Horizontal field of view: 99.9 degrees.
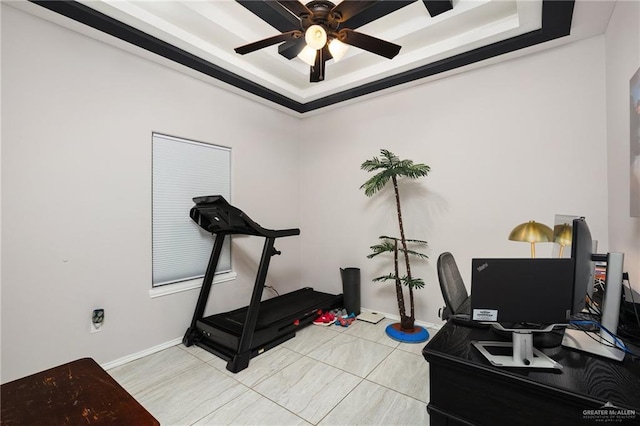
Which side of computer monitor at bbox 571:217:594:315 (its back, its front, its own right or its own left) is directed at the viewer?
left

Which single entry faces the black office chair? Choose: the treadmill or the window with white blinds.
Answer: the window with white blinds

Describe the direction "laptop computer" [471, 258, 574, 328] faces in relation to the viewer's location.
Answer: facing away from the viewer

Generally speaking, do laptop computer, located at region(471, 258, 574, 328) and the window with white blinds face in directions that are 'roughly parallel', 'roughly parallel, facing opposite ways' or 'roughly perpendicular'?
roughly perpendicular

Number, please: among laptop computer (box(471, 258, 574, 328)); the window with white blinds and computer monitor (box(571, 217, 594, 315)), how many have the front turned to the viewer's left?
1

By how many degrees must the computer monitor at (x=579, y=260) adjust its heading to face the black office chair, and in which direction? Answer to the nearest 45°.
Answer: approximately 45° to its right

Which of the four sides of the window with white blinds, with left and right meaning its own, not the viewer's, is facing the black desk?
front

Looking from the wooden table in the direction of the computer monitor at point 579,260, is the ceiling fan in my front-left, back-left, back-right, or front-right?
front-left

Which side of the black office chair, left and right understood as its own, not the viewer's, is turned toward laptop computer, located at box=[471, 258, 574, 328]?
front

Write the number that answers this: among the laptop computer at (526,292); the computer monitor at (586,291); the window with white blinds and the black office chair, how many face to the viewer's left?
1

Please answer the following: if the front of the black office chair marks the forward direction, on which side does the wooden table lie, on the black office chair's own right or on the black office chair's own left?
on the black office chair's own right

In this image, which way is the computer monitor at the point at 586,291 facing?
to the viewer's left

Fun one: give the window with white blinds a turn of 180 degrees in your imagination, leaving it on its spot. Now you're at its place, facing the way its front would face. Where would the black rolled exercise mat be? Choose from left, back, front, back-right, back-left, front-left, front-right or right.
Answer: back-right

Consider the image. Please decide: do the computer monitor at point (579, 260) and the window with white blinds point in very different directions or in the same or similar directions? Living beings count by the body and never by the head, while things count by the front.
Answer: very different directions
